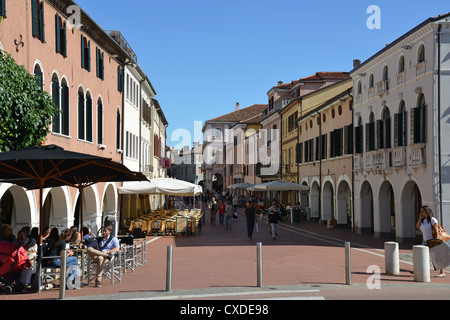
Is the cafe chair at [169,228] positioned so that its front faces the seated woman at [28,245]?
no

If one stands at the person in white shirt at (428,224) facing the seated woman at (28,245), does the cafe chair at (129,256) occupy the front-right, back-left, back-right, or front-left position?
front-right

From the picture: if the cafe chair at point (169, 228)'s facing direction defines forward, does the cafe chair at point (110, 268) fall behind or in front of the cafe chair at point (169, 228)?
behind

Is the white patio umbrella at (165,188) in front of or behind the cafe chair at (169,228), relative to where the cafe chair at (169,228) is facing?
in front
